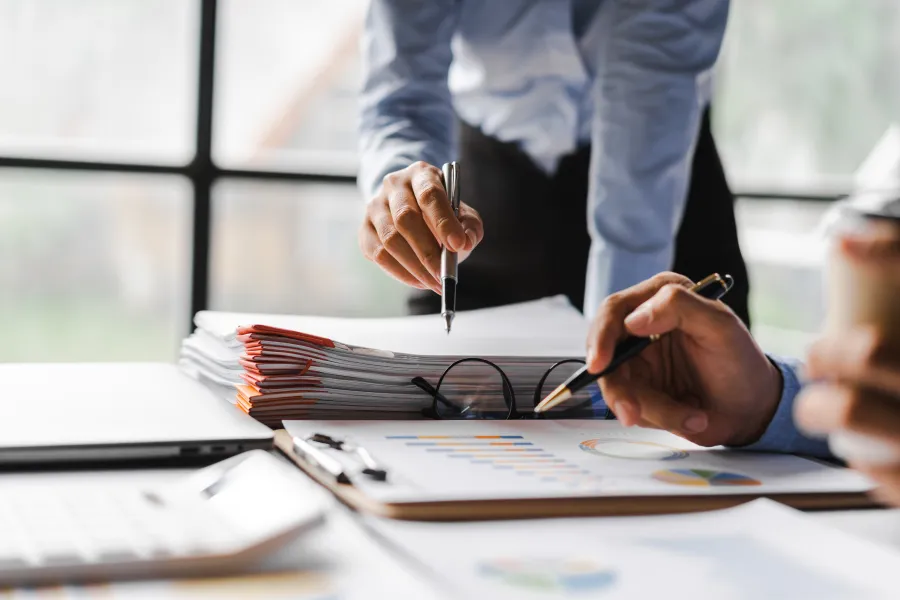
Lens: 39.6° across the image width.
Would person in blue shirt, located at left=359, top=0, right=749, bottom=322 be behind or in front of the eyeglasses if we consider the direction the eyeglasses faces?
behind

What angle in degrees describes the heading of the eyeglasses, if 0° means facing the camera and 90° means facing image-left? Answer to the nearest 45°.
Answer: approximately 0°

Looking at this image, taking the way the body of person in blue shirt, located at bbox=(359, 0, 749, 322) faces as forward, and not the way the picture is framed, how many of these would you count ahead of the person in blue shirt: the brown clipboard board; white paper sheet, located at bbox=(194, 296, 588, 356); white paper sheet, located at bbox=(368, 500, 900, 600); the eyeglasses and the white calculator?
5
